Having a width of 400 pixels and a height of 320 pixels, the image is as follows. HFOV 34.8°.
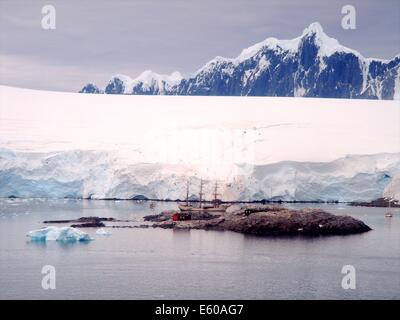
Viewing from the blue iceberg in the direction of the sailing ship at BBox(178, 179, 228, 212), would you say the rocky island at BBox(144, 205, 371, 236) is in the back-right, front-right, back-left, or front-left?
front-right

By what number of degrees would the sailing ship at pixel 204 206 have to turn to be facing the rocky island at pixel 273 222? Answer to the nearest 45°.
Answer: approximately 135° to its left

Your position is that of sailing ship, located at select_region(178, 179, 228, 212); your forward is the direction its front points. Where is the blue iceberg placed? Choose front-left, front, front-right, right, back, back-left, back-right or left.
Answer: front-left
